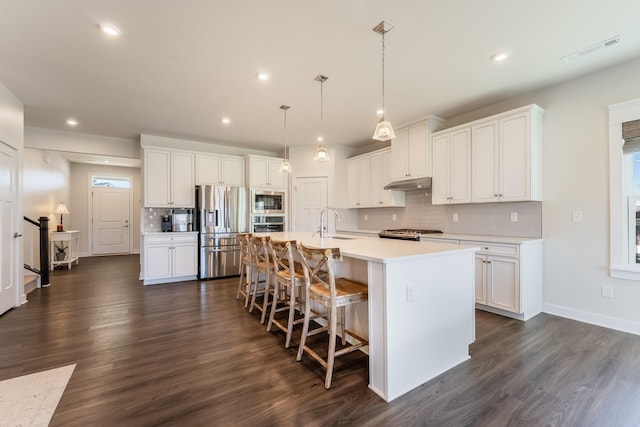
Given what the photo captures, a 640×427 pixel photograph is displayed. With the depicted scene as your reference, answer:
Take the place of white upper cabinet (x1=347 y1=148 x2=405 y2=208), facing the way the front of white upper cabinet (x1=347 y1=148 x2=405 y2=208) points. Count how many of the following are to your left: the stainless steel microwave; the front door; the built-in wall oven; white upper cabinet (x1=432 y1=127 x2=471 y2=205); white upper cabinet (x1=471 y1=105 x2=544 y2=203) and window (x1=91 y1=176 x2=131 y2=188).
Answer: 2

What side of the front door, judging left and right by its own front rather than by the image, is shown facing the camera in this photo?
front

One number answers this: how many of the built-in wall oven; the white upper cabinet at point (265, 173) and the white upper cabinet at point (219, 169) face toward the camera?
3

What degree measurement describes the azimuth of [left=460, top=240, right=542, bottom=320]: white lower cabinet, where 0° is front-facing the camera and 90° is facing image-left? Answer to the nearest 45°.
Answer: approximately 45°

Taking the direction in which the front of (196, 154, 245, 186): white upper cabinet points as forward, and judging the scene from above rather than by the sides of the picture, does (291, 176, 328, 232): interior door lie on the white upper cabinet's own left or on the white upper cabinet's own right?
on the white upper cabinet's own left

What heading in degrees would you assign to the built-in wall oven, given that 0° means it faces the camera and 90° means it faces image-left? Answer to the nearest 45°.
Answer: approximately 0°

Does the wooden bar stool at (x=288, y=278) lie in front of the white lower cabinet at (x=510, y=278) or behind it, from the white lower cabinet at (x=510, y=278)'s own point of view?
in front

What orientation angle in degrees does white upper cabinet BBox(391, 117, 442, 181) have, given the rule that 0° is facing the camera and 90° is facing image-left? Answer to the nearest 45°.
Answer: approximately 45°

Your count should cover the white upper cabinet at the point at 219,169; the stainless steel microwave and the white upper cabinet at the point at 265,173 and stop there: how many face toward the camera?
3

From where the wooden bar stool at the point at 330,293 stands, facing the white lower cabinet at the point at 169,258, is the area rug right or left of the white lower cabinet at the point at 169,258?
left

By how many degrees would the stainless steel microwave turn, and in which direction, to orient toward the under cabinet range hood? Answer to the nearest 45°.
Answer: approximately 45° to its left

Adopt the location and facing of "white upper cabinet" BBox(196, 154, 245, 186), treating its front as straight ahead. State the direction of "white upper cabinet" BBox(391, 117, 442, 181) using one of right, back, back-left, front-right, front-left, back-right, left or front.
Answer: front-left

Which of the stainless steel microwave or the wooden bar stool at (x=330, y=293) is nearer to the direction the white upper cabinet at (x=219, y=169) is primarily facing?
the wooden bar stool

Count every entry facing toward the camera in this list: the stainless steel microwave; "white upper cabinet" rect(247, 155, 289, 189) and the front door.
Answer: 3

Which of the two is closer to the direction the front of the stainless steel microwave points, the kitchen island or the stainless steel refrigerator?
the kitchen island

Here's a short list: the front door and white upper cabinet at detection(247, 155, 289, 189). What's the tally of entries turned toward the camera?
2

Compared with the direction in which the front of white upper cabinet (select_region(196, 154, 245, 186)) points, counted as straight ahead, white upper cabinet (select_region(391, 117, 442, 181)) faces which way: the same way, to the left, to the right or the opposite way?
to the right
